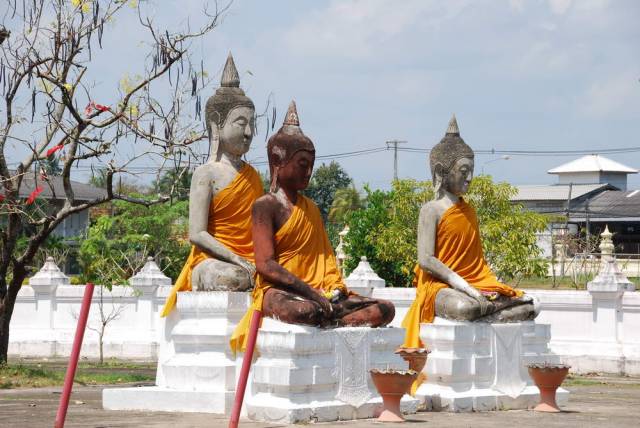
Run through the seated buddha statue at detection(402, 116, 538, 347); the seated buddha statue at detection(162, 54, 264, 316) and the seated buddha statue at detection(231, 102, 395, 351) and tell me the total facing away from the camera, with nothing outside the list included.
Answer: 0

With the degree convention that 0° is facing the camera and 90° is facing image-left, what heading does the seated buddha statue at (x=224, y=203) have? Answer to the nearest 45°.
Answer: approximately 315°

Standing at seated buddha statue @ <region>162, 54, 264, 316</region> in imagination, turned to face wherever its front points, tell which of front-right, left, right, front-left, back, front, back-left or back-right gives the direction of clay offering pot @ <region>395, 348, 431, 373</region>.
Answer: front-left

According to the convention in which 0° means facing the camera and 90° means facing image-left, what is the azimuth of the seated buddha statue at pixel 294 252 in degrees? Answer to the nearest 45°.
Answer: approximately 315°

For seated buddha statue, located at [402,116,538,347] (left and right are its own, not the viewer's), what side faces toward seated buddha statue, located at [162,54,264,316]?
back

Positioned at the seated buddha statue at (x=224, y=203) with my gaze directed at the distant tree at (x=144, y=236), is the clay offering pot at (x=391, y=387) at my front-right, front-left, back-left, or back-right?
back-right

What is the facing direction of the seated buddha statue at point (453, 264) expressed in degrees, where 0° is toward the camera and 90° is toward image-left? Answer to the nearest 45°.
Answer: approximately 315°

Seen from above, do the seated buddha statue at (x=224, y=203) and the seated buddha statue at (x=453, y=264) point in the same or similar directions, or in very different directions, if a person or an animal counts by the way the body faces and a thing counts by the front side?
same or similar directions

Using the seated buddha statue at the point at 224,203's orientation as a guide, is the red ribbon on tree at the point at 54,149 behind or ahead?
behind

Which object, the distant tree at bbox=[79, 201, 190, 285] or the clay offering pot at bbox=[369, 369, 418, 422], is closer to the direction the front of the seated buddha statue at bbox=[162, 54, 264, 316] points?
the clay offering pot

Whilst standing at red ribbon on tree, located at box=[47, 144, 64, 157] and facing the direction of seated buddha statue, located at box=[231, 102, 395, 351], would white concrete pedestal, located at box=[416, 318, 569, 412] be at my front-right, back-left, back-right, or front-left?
front-left

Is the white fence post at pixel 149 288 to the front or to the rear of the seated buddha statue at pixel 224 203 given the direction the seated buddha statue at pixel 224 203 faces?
to the rear

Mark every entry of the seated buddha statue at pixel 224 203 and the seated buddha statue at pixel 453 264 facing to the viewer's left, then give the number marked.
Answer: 0

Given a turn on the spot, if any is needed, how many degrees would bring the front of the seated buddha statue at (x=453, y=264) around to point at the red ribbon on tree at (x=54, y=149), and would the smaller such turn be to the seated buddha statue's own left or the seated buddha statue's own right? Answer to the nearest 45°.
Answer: approximately 135° to the seated buddha statue's own right
